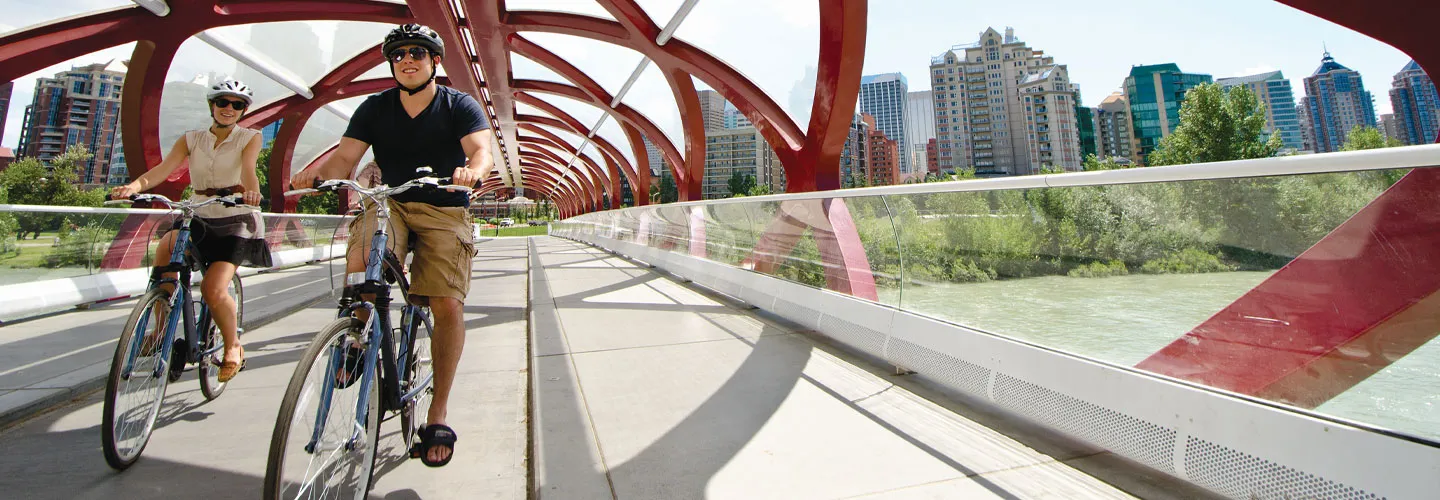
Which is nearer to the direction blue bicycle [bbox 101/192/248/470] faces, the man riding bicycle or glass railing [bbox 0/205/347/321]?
the man riding bicycle

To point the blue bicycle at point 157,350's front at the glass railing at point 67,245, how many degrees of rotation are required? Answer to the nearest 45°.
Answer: approximately 135° to its right

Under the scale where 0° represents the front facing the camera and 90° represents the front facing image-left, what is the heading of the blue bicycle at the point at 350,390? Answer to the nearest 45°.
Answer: approximately 45°

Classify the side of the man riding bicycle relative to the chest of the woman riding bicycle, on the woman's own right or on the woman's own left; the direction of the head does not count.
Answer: on the woman's own left

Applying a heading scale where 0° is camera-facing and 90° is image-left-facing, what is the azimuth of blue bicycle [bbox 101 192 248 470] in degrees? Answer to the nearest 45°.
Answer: approximately 45°

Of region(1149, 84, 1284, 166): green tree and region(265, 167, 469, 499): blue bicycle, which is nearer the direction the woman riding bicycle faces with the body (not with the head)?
the blue bicycle
